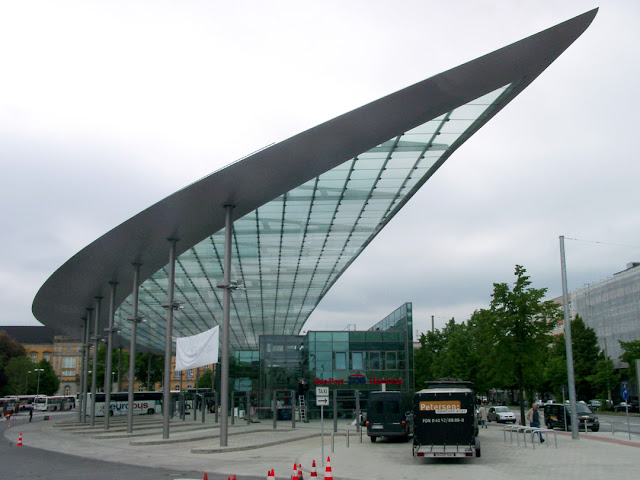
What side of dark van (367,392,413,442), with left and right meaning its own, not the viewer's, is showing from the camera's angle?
back

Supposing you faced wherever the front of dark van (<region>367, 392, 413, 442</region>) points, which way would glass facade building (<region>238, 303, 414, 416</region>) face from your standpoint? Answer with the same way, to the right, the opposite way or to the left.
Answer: the opposite way

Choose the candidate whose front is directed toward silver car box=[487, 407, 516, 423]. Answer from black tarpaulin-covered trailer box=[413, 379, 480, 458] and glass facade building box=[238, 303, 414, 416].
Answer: the black tarpaulin-covered trailer

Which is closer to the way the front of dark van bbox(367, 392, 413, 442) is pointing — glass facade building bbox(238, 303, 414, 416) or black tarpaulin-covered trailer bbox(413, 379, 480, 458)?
the glass facade building

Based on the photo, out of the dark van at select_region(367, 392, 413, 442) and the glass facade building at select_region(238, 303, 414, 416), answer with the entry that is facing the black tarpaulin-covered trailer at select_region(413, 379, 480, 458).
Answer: the glass facade building

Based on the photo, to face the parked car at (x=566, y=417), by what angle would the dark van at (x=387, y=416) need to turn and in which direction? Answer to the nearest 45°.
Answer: approximately 45° to its right

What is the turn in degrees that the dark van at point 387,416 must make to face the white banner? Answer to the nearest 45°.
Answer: approximately 135° to its left

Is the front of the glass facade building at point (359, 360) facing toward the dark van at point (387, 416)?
yes

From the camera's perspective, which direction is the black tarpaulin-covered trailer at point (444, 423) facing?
away from the camera

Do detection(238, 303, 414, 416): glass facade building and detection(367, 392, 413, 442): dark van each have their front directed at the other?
yes

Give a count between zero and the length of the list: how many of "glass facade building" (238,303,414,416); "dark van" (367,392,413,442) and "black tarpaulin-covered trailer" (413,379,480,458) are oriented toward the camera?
1

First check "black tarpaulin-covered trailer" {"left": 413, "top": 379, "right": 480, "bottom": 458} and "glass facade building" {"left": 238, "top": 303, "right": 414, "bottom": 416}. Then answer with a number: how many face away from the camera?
1

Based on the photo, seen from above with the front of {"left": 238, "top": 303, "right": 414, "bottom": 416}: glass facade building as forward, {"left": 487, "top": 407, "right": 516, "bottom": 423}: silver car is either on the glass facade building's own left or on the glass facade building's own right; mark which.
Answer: on the glass facade building's own left

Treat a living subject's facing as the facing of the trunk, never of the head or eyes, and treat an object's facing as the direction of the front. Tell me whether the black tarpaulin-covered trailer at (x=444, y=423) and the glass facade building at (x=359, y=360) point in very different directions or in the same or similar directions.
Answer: very different directions
